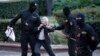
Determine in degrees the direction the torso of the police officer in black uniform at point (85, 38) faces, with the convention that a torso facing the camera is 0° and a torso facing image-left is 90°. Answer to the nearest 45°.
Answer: approximately 45°

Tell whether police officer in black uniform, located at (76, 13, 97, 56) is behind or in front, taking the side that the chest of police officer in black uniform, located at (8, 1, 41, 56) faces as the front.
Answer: in front

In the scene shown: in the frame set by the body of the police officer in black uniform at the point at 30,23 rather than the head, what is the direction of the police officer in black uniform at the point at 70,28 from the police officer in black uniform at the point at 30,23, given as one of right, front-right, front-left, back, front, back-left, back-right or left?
front-left

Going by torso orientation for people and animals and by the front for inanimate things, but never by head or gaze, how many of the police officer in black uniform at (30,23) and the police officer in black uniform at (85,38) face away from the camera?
0
